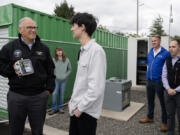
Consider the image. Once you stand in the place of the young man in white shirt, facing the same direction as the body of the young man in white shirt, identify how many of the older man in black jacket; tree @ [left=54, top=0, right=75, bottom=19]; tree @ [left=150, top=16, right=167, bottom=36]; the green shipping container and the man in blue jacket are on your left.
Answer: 0

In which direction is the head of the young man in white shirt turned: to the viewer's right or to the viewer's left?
to the viewer's left

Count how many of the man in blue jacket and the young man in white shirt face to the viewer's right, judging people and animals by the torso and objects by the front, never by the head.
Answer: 0

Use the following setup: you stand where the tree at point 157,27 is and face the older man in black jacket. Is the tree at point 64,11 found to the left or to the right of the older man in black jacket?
right

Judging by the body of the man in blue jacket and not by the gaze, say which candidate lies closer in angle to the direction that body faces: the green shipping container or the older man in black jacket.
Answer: the older man in black jacket

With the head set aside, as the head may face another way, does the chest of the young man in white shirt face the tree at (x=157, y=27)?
no

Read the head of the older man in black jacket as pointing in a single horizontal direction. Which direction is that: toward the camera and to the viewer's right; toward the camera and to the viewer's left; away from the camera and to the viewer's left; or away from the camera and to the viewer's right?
toward the camera and to the viewer's right

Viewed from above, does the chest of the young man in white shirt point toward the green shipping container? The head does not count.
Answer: no

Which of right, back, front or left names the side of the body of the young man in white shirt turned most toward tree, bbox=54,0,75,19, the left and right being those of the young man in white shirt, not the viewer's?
right

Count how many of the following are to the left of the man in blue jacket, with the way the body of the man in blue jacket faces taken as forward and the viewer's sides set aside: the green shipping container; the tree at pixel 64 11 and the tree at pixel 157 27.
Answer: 0

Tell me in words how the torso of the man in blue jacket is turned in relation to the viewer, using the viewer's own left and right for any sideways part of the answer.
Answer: facing the viewer and to the left of the viewer

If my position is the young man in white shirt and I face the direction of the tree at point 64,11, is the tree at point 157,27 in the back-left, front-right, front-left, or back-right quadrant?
front-right

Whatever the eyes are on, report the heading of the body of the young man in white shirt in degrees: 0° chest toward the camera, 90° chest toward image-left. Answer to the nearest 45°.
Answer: approximately 90°
